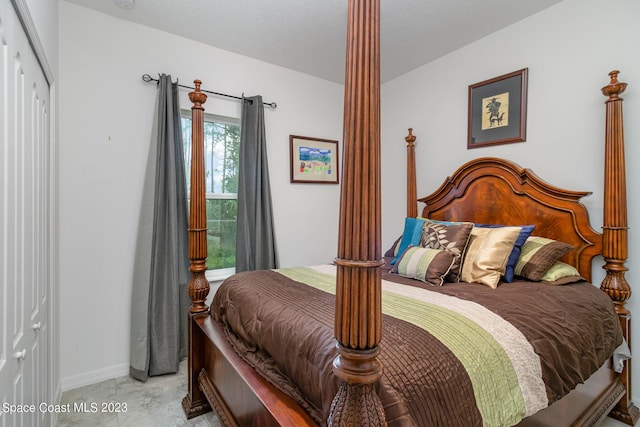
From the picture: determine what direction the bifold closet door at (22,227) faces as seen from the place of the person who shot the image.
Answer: facing to the right of the viewer

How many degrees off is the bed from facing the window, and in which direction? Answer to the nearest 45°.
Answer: approximately 90° to its right

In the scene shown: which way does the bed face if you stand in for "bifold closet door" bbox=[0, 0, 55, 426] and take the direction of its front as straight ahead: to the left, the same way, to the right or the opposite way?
the opposite way

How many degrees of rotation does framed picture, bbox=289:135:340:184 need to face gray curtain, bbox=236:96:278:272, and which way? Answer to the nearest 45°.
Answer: approximately 90° to its right

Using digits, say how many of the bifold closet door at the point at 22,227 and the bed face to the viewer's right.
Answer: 1

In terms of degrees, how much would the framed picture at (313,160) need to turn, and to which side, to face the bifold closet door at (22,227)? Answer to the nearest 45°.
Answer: approximately 90° to its right

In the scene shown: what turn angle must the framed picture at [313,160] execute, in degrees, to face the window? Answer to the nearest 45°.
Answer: approximately 90° to its right

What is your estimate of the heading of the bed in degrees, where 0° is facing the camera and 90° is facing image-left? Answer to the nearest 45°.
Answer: approximately 45°

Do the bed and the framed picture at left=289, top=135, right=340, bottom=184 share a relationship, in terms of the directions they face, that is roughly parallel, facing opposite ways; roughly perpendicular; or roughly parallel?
roughly perpendicular

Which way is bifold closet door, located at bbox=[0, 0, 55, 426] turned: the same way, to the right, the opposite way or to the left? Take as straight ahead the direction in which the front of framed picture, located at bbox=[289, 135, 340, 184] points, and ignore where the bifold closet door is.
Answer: to the left

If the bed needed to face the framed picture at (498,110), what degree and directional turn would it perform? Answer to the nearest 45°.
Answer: approximately 180°
